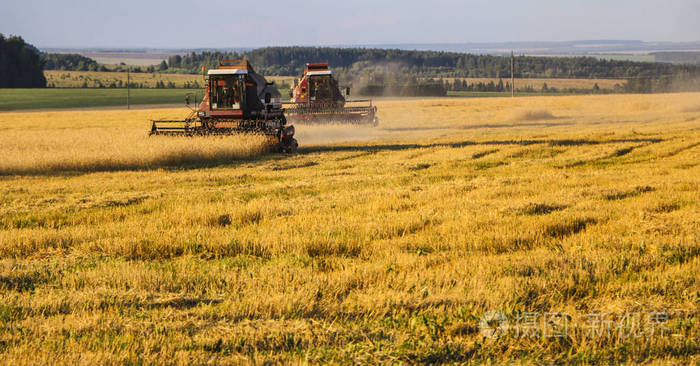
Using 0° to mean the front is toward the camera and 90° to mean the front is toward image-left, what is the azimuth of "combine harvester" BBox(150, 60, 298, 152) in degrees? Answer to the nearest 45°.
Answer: approximately 45°

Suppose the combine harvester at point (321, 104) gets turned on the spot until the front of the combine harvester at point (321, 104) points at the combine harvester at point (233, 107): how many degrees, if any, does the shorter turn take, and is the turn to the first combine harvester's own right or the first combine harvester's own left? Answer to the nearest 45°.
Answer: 0° — it already faces it

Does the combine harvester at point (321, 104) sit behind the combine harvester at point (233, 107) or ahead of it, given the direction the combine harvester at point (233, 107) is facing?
behind

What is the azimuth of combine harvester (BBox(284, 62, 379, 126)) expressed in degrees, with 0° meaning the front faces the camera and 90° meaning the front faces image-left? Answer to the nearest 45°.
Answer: approximately 0°
